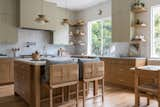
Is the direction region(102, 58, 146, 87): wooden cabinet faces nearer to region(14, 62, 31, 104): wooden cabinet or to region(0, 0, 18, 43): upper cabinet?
the wooden cabinet

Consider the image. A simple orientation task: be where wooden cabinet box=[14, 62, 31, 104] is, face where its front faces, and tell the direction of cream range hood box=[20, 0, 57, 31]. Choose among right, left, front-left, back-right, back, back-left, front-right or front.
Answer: back-right

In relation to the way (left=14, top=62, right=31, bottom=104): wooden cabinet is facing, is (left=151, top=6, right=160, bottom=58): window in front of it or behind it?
behind

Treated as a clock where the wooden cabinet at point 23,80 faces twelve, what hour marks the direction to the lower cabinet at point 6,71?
The lower cabinet is roughly at 4 o'clock from the wooden cabinet.

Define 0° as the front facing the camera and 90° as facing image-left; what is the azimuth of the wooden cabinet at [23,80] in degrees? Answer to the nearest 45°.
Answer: approximately 45°

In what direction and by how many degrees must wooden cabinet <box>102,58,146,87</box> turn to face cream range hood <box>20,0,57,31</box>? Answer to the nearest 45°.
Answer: approximately 45° to its right

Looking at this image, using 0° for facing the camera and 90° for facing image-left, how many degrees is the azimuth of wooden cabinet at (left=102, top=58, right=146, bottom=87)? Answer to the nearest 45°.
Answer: approximately 45°
